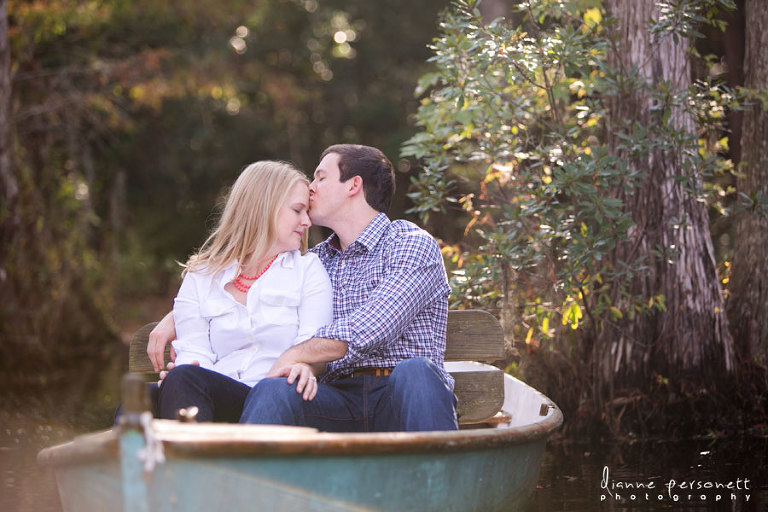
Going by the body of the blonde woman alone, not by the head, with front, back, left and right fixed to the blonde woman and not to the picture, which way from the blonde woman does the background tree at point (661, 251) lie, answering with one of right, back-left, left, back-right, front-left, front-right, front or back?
back-left

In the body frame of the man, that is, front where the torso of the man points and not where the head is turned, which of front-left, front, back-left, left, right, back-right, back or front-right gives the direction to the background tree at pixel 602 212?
back

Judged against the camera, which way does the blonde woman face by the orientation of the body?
toward the camera

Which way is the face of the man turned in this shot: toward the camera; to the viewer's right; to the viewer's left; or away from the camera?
to the viewer's left

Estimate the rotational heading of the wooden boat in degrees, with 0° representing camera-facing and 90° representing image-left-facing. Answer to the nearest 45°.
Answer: approximately 45°

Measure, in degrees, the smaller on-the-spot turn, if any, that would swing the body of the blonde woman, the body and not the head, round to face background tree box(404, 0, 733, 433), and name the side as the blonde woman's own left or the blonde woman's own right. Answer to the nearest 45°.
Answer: approximately 135° to the blonde woman's own left

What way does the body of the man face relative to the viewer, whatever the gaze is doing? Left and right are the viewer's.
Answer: facing the viewer and to the left of the viewer
